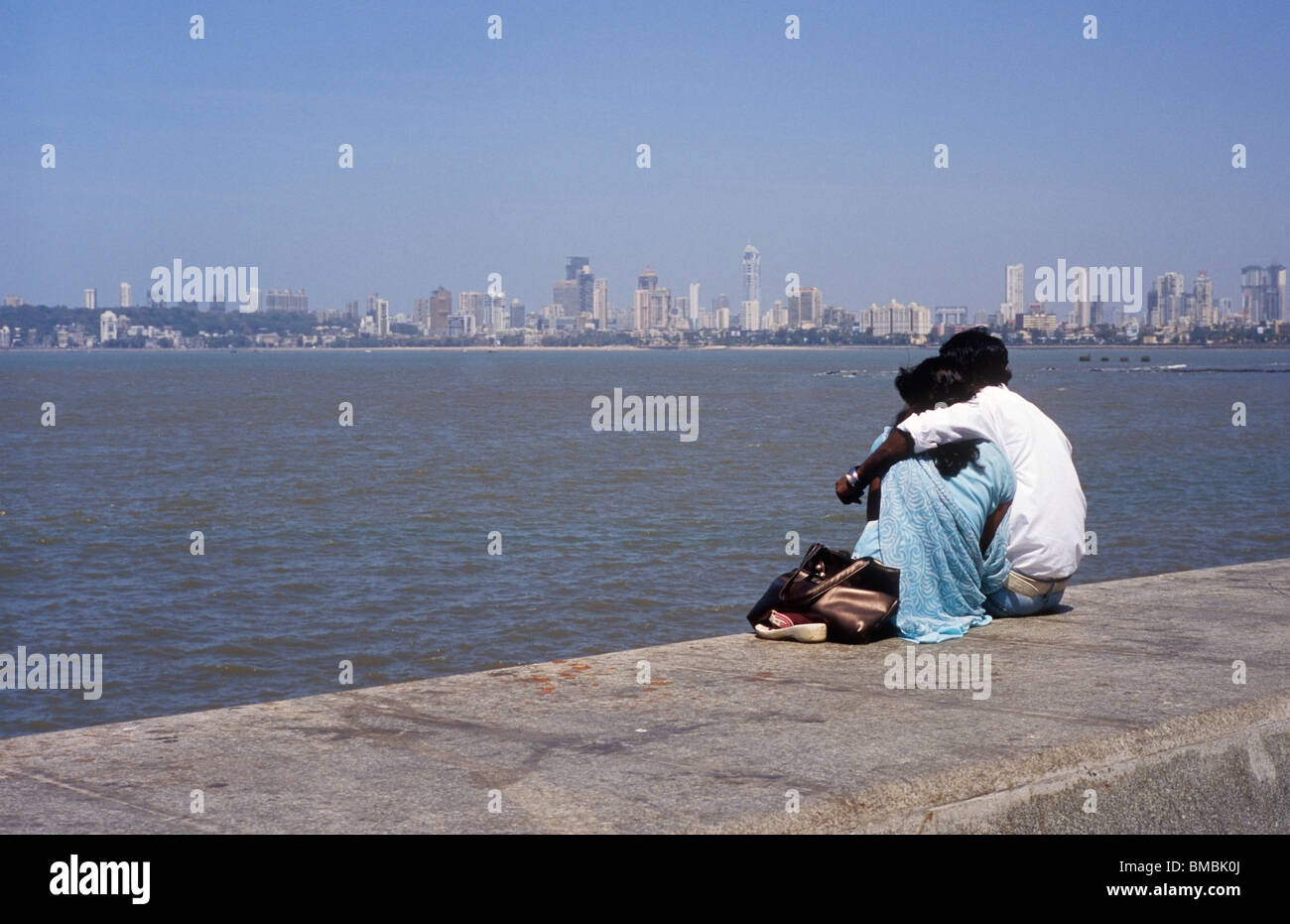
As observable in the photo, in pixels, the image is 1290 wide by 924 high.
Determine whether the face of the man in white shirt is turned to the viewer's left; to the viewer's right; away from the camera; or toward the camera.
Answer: away from the camera

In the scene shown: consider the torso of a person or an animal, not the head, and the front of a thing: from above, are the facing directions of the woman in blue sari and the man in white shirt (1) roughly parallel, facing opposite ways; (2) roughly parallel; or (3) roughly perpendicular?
roughly parallel

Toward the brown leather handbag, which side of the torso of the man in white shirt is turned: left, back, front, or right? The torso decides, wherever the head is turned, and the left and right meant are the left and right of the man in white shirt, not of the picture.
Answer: left

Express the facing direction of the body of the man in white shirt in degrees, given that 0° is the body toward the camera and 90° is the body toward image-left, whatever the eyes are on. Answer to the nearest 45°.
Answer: approximately 135°

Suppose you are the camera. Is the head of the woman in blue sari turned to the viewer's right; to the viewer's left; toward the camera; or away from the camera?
away from the camera

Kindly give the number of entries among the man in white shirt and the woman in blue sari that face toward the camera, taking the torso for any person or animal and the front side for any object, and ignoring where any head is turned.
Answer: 0

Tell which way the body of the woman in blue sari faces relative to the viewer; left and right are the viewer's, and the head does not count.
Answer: facing away from the viewer and to the left of the viewer
